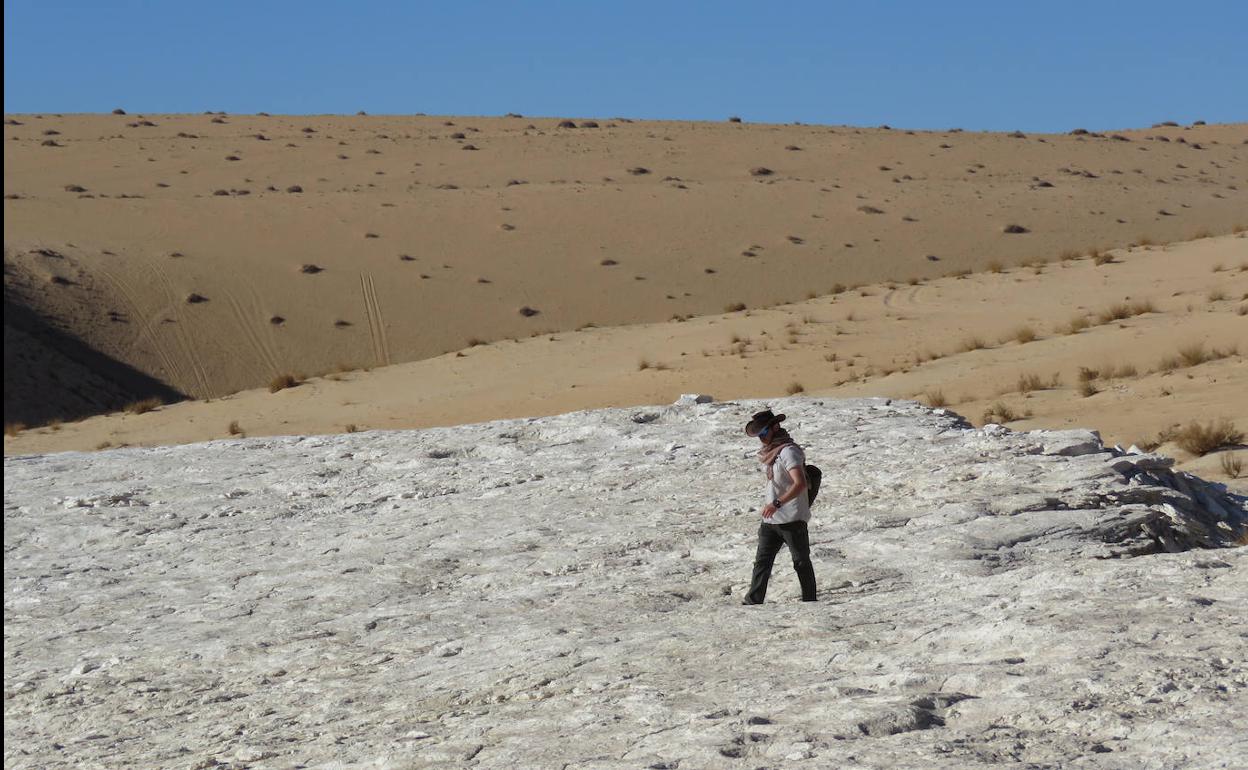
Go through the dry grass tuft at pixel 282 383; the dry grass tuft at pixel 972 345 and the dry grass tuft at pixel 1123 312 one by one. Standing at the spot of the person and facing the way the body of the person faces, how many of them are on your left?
0

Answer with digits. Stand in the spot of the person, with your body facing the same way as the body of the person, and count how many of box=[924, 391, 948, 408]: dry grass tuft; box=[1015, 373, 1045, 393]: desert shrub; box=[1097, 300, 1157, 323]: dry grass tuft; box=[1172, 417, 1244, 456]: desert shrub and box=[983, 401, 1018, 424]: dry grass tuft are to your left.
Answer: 0

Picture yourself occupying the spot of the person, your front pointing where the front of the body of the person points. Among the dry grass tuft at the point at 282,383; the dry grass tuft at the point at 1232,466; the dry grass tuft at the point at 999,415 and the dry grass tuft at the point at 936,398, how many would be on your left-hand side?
0

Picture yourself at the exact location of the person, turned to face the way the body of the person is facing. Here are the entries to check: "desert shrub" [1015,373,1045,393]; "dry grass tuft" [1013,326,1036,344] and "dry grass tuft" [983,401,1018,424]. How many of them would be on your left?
0

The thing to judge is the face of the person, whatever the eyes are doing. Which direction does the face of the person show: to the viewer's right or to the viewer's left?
to the viewer's left

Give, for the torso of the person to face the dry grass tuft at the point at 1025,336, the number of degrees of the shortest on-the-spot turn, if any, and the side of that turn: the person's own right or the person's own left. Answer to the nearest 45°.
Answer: approximately 90° to the person's own right

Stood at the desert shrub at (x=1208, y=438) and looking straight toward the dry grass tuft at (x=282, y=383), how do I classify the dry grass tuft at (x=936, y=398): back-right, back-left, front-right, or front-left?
front-right

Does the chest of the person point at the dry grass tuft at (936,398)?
no

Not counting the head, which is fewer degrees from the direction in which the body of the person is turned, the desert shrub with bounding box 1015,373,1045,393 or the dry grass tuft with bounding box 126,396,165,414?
the dry grass tuft

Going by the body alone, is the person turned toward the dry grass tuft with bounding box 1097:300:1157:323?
no

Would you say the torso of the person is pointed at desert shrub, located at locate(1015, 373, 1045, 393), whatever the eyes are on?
no

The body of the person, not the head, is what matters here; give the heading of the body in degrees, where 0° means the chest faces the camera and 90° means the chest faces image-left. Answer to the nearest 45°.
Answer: approximately 90°

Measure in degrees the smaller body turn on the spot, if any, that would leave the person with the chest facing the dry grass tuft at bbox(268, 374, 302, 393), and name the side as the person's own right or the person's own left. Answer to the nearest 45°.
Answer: approximately 45° to the person's own right

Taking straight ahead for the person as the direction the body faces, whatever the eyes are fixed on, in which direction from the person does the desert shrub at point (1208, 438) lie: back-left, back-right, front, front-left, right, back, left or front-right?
back-right

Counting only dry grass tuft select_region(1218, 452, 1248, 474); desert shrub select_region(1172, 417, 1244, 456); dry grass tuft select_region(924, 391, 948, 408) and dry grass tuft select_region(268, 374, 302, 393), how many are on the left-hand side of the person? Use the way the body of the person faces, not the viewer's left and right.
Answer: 0

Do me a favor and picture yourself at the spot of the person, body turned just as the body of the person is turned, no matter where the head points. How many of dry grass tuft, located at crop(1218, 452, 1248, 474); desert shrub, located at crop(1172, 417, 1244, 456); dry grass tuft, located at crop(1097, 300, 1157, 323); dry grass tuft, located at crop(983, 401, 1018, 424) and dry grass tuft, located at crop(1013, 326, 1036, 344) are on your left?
0

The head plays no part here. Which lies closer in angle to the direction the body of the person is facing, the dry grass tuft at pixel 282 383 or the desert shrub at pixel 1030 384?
the dry grass tuft
